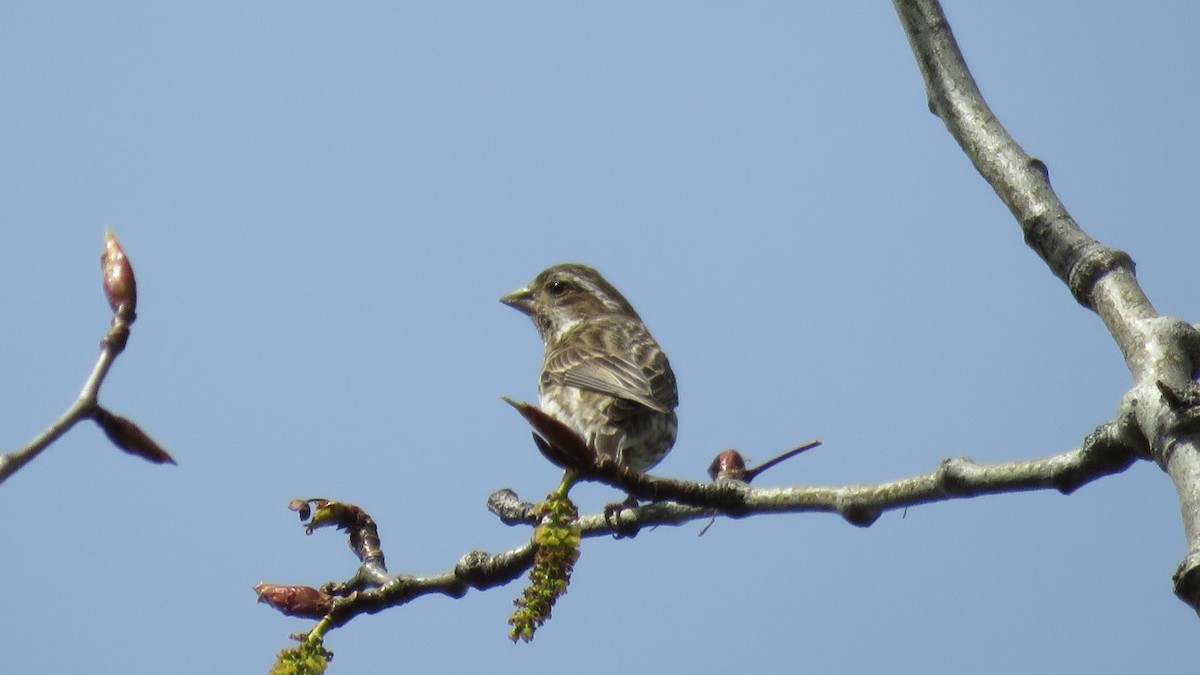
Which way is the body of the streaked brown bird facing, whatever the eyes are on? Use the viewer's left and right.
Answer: facing away from the viewer and to the left of the viewer

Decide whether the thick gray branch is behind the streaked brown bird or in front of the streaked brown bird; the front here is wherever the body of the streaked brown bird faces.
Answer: behind
